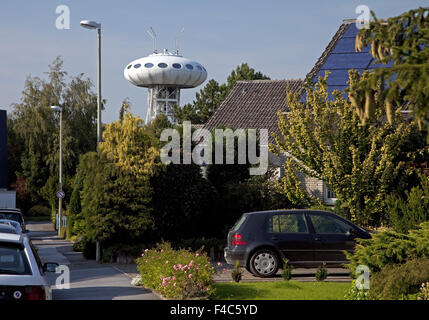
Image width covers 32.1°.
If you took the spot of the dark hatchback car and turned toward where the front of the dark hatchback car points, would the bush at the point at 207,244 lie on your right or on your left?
on your left

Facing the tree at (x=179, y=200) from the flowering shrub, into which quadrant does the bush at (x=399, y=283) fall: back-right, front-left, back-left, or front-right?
back-right

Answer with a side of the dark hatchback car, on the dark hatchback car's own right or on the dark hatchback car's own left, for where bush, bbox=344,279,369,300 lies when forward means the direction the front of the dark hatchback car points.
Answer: on the dark hatchback car's own right

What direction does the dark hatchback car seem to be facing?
to the viewer's right

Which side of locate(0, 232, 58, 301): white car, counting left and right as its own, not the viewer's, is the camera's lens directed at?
back

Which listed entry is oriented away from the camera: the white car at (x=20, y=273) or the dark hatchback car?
the white car

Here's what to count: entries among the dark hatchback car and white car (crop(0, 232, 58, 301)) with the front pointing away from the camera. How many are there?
1

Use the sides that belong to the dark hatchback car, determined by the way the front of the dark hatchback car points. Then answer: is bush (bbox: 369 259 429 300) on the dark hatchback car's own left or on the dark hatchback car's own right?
on the dark hatchback car's own right

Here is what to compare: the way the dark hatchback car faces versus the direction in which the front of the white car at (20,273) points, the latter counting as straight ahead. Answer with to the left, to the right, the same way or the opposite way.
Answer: to the right

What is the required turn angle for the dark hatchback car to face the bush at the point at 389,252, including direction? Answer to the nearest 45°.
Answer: approximately 45° to its right

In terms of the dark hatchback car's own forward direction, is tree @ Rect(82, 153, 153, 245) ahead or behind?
behind

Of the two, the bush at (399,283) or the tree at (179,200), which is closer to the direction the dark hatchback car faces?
the bush

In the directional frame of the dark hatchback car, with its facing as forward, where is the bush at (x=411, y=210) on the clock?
The bush is roughly at 10 o'clock from the dark hatchback car.
